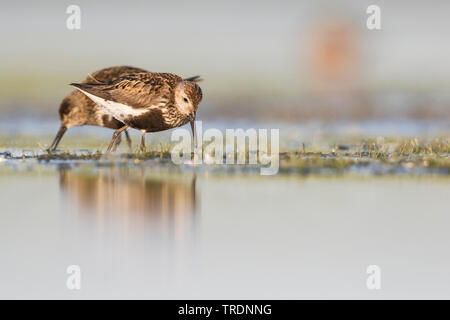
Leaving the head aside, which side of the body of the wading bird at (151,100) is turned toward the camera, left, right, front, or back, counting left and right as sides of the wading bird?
right
